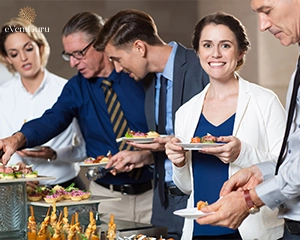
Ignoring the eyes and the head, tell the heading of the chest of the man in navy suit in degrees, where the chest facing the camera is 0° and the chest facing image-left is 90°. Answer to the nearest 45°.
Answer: approximately 45°

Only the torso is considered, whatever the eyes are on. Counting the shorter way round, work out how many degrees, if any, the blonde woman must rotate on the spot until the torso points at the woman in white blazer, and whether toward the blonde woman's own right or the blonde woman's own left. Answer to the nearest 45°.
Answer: approximately 45° to the blonde woman's own left

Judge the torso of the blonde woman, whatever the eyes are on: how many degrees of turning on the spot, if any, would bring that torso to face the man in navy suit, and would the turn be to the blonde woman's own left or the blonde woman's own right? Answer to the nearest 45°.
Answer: approximately 45° to the blonde woman's own left

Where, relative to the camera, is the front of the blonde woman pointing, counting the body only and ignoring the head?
toward the camera

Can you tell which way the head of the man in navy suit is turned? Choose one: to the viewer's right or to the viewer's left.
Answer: to the viewer's left

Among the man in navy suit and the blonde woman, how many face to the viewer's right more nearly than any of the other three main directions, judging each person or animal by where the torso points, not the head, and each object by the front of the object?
0

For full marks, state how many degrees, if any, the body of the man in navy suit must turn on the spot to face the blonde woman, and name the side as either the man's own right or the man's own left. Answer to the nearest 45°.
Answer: approximately 90° to the man's own right

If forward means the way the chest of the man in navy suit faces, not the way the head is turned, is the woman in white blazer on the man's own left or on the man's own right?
on the man's own left

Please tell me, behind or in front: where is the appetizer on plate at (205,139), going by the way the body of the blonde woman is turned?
in front
